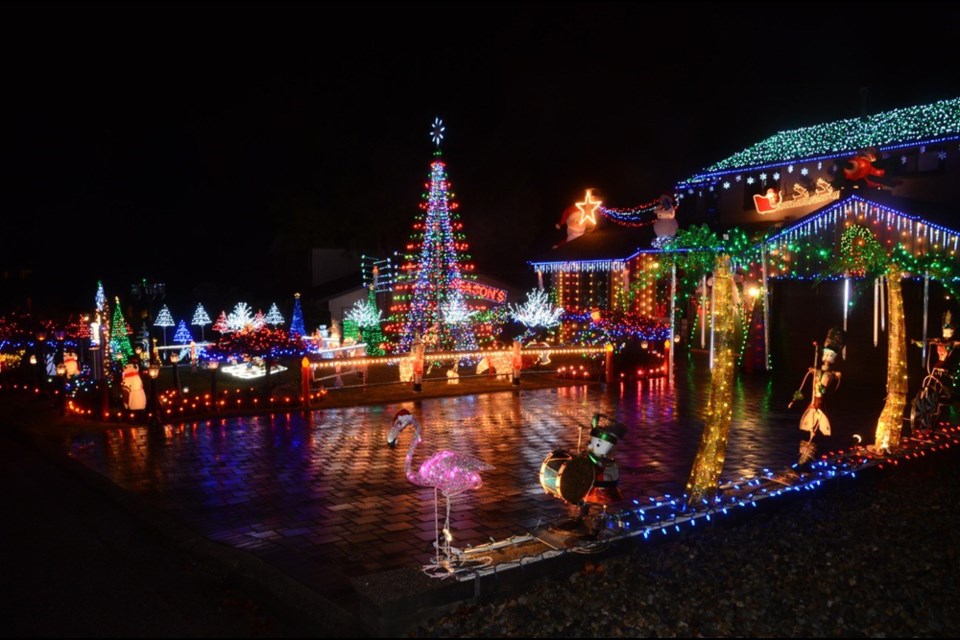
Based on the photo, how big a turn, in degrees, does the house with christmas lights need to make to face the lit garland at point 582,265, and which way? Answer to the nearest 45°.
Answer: approximately 90° to its right

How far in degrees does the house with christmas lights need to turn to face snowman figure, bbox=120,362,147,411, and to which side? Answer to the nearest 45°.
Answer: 0° — it already faces it

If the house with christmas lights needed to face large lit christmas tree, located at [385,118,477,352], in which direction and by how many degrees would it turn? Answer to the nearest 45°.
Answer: approximately 45° to its right

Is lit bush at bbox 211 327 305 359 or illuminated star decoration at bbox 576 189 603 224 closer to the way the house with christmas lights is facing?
the lit bush

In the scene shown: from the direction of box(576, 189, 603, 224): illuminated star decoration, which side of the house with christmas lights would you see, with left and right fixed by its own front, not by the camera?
right

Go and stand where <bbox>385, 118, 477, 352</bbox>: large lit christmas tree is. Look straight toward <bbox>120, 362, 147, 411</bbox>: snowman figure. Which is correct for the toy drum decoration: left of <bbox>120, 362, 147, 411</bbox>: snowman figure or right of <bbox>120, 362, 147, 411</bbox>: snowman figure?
left

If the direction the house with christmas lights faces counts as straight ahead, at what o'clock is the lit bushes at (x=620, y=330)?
The lit bushes is roughly at 1 o'clock from the house with christmas lights.

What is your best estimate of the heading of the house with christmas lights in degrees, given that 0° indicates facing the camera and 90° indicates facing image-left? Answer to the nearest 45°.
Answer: approximately 45°

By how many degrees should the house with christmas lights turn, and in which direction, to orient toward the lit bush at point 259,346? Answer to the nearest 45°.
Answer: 0° — it already faces it
